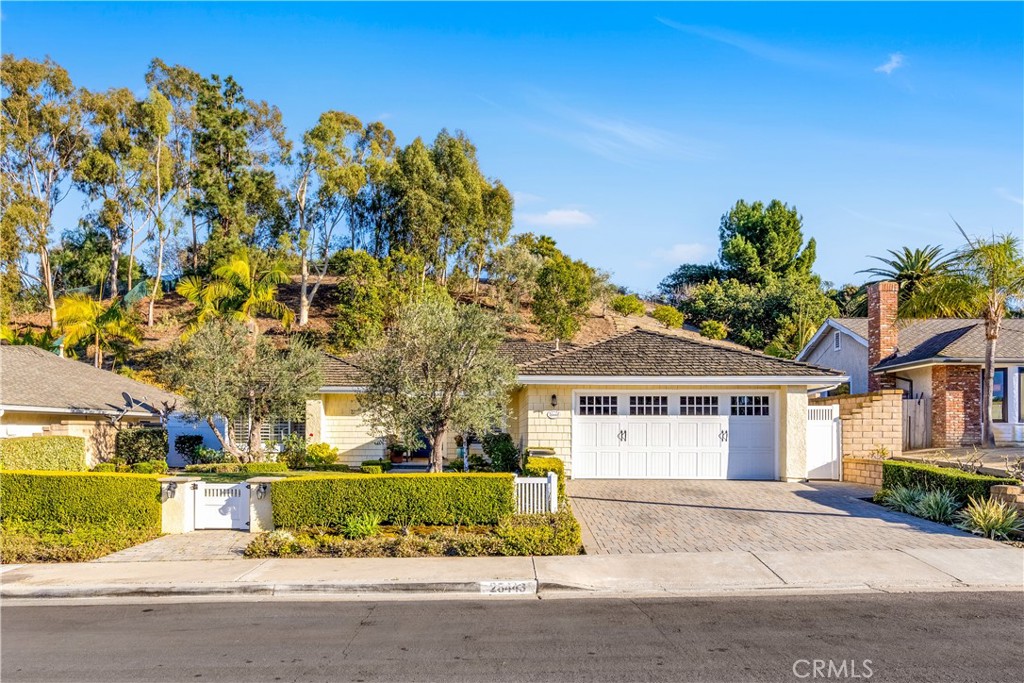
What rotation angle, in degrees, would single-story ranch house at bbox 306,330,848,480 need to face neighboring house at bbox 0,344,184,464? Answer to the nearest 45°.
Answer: approximately 90° to its right

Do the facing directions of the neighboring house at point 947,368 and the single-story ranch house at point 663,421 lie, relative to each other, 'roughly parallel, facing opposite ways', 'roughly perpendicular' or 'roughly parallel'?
roughly parallel

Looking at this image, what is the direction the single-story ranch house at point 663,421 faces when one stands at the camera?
facing the viewer

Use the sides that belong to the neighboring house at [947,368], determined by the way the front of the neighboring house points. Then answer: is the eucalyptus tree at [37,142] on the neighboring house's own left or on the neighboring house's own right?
on the neighboring house's own right

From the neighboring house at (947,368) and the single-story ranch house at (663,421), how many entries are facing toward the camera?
2

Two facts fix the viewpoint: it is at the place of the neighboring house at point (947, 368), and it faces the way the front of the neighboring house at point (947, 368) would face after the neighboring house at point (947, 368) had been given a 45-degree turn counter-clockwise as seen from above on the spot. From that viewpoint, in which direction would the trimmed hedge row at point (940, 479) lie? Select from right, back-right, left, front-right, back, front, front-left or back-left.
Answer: front-right

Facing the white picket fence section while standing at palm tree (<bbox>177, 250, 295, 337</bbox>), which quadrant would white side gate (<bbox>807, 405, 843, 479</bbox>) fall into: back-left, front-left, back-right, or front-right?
front-left

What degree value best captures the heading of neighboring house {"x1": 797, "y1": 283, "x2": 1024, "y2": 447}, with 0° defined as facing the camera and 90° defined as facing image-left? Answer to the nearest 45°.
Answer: approximately 0°

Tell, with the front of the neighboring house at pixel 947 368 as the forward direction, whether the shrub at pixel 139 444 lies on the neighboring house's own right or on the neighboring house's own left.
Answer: on the neighboring house's own right

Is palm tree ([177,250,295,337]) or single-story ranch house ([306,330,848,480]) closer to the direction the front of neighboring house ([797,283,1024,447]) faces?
the single-story ranch house
